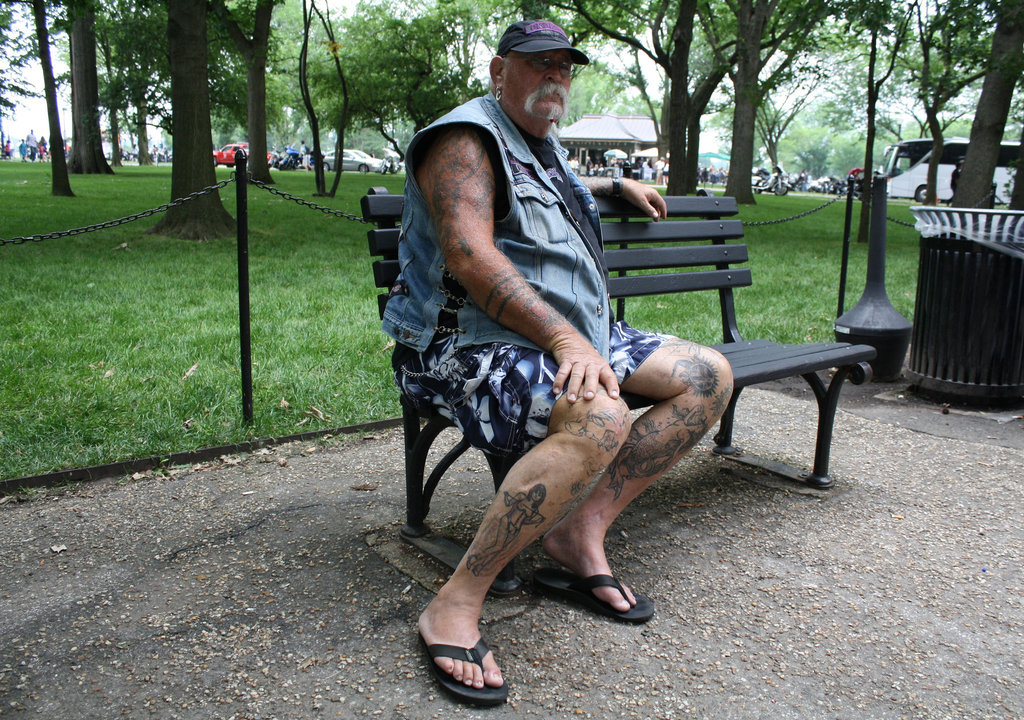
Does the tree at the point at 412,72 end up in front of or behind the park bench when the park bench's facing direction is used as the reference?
behind

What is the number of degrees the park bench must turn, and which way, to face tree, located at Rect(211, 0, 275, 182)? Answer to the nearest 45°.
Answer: approximately 180°

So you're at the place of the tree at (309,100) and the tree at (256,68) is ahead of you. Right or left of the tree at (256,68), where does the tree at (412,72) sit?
right

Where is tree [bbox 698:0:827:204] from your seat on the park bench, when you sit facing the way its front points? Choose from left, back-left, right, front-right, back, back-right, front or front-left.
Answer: back-left

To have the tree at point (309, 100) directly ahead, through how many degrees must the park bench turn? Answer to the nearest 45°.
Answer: approximately 180°

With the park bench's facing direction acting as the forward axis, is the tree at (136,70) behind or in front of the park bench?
behind

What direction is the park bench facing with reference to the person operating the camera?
facing the viewer and to the right of the viewer

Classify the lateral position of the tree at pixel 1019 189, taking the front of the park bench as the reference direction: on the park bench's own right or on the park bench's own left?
on the park bench's own left
